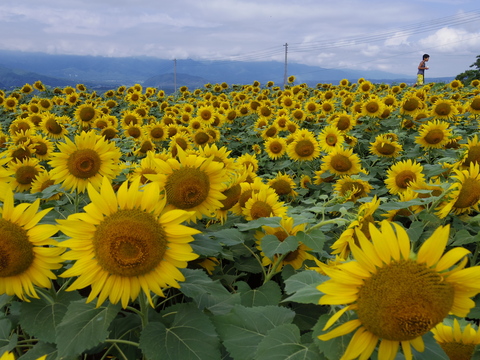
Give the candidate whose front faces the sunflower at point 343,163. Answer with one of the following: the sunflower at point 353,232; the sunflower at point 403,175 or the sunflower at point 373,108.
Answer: the sunflower at point 373,108

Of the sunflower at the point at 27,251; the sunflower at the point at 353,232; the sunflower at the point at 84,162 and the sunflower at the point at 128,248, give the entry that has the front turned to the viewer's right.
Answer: the sunflower at the point at 353,232

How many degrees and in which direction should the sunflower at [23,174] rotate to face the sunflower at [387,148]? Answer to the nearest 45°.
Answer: approximately 90° to its left

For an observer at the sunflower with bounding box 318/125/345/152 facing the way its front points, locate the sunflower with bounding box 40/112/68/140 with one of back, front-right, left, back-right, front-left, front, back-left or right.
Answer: right

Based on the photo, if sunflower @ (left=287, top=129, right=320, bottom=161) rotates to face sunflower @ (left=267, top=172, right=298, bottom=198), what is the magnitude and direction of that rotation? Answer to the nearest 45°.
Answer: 0° — it already faces it

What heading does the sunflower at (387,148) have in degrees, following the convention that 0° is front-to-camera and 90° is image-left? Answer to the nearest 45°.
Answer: approximately 0°

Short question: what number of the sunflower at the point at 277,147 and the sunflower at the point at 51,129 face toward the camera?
2

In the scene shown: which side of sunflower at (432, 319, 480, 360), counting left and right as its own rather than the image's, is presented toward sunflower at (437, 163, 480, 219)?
back

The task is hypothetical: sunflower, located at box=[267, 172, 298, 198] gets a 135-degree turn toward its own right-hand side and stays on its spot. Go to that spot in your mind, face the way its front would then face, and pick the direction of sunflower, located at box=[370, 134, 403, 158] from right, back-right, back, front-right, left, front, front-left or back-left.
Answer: right
